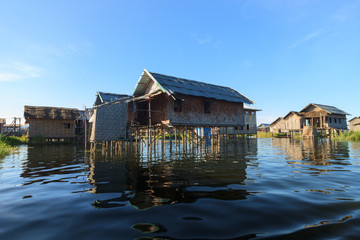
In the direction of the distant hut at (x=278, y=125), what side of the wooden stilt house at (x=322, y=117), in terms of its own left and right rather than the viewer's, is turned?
right

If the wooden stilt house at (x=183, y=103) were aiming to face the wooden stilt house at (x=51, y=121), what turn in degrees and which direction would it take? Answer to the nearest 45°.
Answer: approximately 90° to its right

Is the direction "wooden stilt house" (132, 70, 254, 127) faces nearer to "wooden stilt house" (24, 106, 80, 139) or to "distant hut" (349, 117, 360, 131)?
the wooden stilt house

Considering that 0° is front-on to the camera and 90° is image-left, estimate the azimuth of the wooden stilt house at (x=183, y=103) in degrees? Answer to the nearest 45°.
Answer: approximately 45°

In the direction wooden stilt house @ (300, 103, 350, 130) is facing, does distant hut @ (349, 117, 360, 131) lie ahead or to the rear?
to the rear
